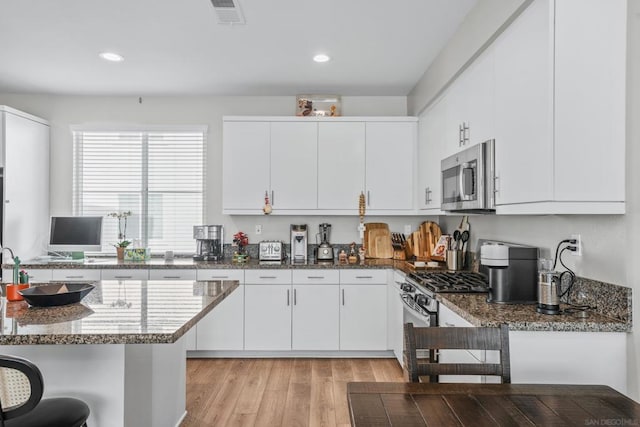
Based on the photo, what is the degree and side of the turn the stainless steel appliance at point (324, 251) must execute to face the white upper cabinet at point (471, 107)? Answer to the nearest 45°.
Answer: approximately 45° to its left

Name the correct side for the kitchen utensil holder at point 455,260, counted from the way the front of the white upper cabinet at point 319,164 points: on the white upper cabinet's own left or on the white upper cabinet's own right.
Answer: on the white upper cabinet's own left

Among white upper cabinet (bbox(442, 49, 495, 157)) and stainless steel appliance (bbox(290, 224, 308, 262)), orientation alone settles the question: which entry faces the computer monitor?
the white upper cabinet

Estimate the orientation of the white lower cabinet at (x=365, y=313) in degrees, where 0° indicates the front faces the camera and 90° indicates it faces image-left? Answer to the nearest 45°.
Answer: approximately 0°

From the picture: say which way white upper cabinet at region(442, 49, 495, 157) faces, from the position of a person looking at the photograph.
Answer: facing to the left of the viewer

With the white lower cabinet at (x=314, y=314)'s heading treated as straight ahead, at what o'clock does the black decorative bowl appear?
The black decorative bowl is roughly at 1 o'clock from the white lower cabinet.

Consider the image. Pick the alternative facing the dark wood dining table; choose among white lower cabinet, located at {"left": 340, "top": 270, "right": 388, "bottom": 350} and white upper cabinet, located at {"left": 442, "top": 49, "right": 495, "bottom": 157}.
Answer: the white lower cabinet

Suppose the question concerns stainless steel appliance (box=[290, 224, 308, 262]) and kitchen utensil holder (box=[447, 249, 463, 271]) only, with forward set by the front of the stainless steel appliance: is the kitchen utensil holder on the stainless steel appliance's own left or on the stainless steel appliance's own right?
on the stainless steel appliance's own left

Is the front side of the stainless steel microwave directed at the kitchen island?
yes

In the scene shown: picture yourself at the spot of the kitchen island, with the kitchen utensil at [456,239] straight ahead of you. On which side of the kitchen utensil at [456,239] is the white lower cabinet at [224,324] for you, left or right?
left

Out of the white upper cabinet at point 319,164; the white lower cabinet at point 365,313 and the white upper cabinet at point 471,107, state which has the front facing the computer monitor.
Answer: the white upper cabinet at point 471,107
